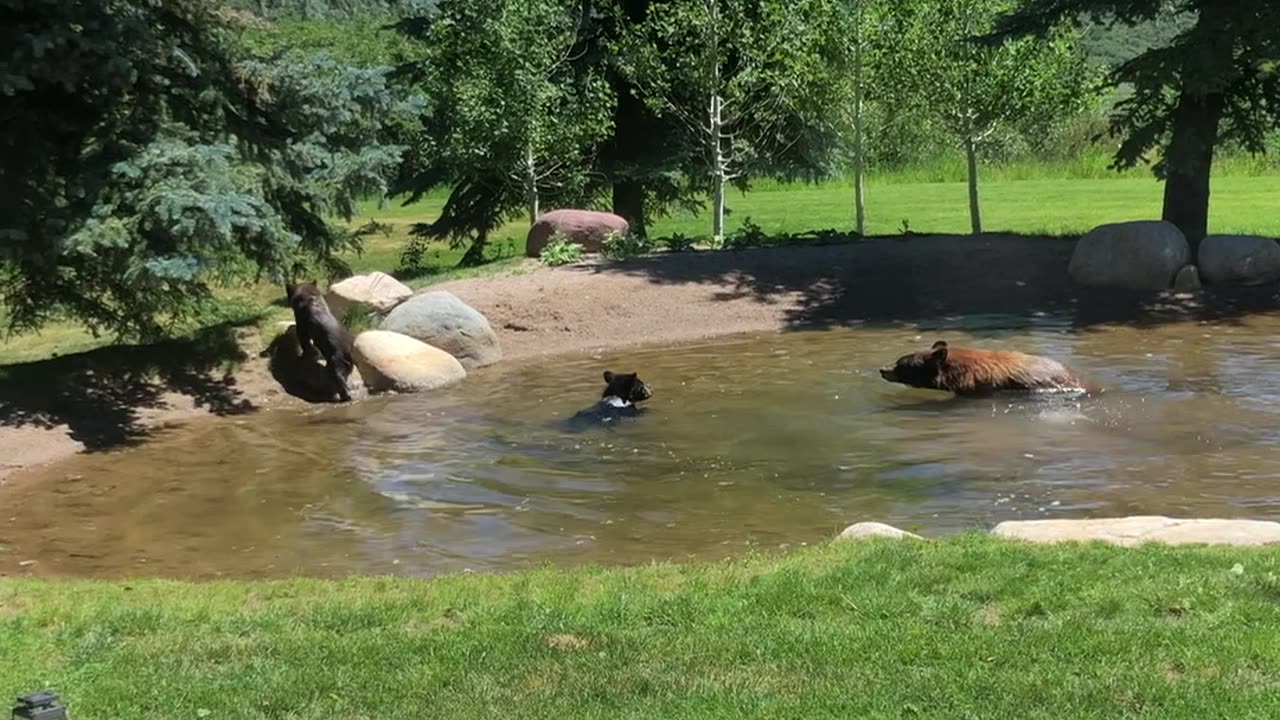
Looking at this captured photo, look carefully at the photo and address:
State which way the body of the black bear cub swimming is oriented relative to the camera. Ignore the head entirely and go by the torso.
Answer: to the viewer's right

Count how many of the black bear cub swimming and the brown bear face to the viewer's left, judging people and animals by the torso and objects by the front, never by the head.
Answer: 1

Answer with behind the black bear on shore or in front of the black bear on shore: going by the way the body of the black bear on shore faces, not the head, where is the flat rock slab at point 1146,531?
behind

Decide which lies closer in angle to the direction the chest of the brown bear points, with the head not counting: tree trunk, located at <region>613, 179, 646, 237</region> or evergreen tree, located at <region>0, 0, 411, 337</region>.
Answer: the evergreen tree

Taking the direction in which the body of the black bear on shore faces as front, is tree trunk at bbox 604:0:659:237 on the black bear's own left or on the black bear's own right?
on the black bear's own right

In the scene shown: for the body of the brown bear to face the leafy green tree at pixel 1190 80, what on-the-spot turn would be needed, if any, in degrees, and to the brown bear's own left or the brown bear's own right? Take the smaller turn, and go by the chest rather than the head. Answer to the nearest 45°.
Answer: approximately 90° to the brown bear's own right

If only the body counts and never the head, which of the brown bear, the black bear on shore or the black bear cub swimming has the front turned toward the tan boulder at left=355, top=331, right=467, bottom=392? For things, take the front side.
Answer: the brown bear

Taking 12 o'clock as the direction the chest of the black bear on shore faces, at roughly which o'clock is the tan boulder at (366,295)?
The tan boulder is roughly at 2 o'clock from the black bear on shore.

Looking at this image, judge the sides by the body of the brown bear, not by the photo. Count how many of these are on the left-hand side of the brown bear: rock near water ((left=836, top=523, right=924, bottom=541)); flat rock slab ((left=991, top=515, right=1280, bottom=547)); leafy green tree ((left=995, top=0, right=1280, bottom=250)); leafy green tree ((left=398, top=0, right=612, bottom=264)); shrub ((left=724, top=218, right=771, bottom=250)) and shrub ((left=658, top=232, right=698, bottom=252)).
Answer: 2

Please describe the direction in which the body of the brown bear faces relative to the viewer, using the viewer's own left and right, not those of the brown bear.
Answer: facing to the left of the viewer

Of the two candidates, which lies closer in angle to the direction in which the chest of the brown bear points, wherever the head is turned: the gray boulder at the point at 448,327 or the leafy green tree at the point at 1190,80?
the gray boulder

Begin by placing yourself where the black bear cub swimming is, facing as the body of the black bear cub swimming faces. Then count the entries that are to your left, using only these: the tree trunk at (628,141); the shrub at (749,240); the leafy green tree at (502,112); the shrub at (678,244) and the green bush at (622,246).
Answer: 5

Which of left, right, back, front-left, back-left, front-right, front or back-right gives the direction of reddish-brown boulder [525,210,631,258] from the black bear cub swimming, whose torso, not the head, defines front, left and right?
left

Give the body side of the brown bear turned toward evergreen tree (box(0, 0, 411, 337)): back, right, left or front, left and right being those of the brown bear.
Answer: front
